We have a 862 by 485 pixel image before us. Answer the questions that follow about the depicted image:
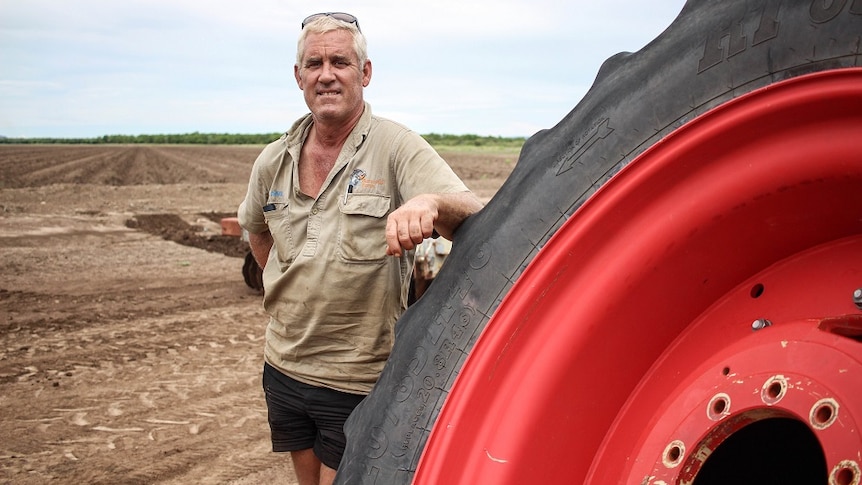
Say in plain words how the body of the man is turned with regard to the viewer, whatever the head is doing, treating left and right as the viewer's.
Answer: facing the viewer and to the left of the viewer

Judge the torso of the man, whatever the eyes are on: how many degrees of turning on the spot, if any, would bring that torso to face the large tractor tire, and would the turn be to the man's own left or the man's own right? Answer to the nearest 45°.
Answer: approximately 90° to the man's own left
